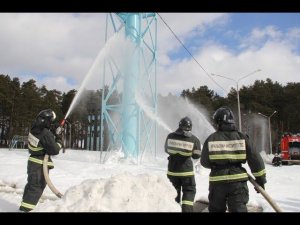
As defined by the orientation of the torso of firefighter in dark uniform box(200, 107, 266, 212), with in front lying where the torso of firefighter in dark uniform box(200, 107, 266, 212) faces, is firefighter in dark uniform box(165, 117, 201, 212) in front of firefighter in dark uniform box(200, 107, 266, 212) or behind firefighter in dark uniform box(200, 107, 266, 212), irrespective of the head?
in front

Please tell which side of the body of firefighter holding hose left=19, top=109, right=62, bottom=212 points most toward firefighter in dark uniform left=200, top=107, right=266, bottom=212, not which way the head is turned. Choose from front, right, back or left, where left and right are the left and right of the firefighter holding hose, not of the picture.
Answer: right

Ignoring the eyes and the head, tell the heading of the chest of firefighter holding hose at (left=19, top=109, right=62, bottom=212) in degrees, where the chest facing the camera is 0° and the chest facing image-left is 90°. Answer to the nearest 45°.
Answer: approximately 225°

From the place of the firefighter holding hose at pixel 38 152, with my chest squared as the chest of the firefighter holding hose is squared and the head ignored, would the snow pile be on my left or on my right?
on my right

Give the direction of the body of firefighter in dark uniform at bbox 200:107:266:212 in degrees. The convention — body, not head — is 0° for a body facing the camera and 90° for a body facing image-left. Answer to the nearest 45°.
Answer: approximately 180°

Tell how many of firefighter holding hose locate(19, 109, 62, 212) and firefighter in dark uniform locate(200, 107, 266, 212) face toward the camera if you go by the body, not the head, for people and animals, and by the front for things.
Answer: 0

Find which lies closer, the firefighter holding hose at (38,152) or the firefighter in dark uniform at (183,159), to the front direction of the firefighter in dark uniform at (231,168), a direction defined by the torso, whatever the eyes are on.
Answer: the firefighter in dark uniform

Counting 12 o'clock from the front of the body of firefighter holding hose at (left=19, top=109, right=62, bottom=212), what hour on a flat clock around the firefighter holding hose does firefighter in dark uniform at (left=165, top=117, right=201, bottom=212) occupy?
The firefighter in dark uniform is roughly at 2 o'clock from the firefighter holding hose.

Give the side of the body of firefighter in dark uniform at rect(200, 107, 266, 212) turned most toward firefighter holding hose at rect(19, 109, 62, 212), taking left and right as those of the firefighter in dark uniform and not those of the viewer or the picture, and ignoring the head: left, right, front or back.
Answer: left

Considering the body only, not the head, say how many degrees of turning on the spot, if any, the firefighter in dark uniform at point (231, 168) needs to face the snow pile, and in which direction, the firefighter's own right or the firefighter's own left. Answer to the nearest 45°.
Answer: approximately 90° to the firefighter's own left

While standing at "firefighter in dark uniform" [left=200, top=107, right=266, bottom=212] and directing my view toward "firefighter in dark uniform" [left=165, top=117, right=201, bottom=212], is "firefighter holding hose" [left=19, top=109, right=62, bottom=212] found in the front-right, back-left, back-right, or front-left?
front-left

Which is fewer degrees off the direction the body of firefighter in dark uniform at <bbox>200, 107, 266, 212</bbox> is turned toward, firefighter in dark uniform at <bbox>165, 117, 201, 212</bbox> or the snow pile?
the firefighter in dark uniform
